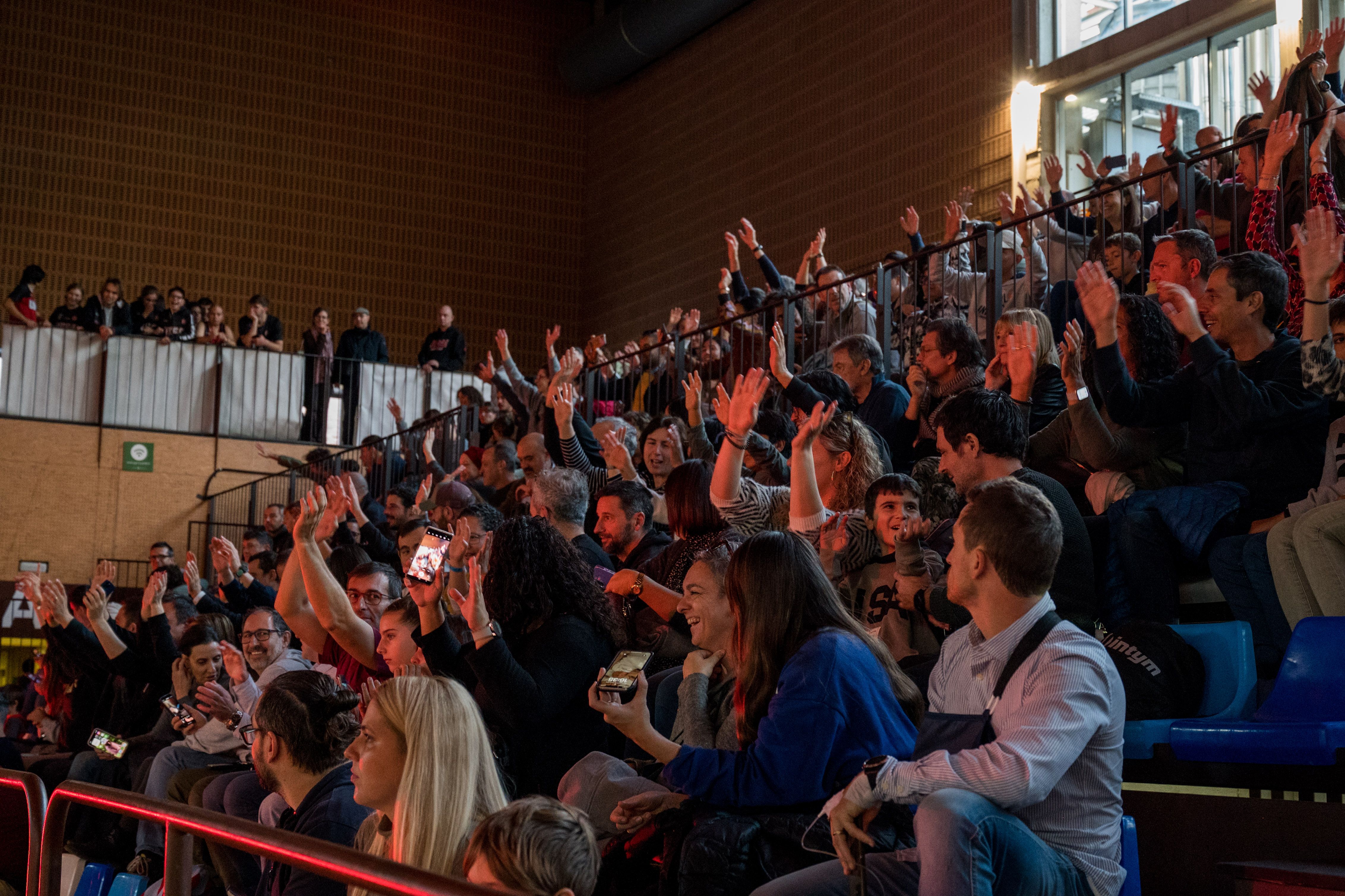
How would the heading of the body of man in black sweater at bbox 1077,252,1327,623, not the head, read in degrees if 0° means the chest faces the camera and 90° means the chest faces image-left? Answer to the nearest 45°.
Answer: approximately 90°

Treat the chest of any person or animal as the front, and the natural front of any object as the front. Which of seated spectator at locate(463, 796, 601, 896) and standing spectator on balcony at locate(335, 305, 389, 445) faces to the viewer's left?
the seated spectator

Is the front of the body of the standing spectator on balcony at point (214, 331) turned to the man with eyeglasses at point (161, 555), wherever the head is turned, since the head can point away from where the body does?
yes

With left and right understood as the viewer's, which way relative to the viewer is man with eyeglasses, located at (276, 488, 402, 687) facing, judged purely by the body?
facing the viewer and to the left of the viewer

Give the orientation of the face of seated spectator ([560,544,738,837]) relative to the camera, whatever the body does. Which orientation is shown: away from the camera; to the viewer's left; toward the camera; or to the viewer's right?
to the viewer's left

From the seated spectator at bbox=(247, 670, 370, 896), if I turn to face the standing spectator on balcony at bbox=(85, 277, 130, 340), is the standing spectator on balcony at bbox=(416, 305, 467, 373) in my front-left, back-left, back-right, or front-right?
front-right

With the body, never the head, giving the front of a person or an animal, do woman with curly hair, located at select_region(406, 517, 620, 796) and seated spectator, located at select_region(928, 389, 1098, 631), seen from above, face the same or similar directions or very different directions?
same or similar directions

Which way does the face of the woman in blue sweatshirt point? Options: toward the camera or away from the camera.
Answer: away from the camera

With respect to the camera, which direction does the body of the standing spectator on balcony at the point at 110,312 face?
toward the camera

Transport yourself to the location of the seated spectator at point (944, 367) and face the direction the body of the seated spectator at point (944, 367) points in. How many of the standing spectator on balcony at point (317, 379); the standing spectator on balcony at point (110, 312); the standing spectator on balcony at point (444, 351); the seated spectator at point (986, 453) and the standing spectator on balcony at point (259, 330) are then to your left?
1

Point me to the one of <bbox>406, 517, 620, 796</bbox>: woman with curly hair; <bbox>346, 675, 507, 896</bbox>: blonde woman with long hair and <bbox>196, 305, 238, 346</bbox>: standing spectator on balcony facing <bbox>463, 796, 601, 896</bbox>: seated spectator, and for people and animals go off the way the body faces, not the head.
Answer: the standing spectator on balcony

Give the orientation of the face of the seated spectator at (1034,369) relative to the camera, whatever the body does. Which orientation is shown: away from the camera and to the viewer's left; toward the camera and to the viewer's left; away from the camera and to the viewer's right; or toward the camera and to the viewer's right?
toward the camera and to the viewer's left

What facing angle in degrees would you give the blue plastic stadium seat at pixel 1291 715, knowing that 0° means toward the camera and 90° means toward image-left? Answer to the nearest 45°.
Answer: approximately 90°

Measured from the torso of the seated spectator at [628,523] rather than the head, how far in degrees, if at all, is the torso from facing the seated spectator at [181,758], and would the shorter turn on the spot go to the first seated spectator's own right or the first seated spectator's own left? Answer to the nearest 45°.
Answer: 0° — they already face them
